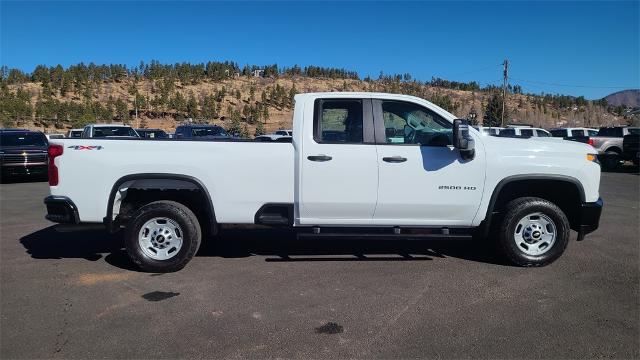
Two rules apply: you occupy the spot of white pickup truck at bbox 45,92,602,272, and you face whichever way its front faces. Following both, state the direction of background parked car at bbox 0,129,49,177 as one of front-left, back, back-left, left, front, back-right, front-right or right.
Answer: back-left

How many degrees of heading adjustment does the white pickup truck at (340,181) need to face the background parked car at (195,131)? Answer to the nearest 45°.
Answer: approximately 90° to its left

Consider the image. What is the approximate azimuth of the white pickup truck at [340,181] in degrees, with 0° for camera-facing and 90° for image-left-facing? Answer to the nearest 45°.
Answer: approximately 270°

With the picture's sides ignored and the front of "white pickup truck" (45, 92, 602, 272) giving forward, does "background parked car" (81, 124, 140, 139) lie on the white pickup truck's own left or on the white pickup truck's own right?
on the white pickup truck's own left
